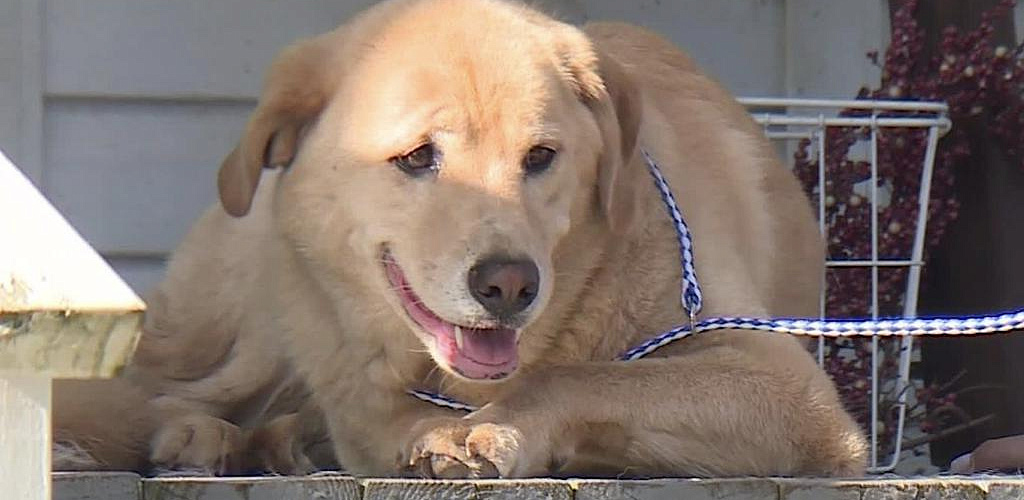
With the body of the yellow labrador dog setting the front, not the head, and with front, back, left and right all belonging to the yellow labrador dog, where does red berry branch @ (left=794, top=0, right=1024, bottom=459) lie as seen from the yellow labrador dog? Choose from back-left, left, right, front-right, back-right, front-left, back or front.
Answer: back-left

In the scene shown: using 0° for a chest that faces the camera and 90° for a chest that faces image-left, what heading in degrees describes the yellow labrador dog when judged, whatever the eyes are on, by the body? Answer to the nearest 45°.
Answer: approximately 0°

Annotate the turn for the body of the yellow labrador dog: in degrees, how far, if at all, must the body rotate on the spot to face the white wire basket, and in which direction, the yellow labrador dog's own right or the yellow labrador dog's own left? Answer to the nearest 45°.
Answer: approximately 135° to the yellow labrador dog's own left
